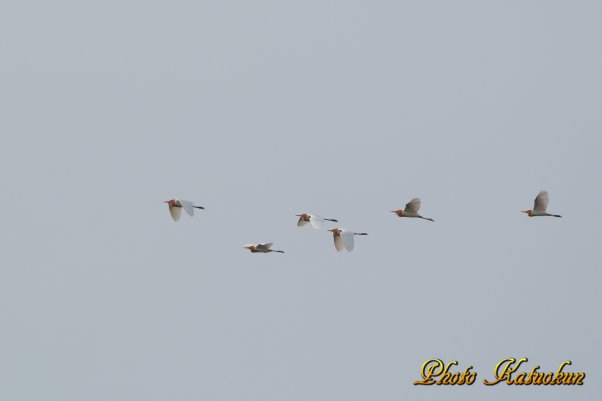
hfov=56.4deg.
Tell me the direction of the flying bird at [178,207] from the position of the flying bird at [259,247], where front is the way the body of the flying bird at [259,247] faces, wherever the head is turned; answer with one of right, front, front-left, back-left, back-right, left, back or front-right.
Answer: front

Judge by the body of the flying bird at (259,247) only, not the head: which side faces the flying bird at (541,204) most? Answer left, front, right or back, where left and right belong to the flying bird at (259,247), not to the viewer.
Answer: back

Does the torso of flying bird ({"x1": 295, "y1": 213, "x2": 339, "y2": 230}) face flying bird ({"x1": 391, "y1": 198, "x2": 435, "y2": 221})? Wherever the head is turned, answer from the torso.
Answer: no

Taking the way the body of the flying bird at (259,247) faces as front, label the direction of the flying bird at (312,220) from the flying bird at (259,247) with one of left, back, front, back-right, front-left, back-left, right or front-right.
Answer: back

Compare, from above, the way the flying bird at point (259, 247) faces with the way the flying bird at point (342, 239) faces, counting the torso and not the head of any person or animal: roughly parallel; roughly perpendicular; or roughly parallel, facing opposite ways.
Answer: roughly parallel

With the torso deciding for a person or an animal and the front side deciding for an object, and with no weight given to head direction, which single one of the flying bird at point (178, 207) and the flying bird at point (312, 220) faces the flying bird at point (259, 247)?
the flying bird at point (312, 220)

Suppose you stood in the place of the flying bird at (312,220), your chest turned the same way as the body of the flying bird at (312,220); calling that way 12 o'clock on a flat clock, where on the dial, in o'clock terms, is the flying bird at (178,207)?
the flying bird at (178,207) is roughly at 12 o'clock from the flying bird at (312,220).

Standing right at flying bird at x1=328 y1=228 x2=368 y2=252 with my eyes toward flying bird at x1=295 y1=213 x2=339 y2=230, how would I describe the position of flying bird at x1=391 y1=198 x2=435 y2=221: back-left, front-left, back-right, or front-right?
back-right

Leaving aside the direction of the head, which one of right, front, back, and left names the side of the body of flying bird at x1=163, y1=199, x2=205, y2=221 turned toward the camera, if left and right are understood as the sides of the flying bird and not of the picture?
left

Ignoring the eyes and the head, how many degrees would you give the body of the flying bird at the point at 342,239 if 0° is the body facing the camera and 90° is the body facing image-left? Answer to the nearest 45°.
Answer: approximately 90°

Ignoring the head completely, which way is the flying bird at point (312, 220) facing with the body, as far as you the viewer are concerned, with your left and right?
facing to the left of the viewer

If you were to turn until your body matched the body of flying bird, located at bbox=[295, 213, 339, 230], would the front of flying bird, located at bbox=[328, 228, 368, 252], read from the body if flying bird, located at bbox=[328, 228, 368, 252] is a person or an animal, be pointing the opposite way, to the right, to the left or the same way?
the same way

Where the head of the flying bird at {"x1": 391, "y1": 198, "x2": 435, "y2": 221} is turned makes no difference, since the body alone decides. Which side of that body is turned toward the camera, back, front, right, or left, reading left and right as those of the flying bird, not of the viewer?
left

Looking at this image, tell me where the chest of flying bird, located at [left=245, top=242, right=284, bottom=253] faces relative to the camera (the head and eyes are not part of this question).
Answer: to the viewer's left

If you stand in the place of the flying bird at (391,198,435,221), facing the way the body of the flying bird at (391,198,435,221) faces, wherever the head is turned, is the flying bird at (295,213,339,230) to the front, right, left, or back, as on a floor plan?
front

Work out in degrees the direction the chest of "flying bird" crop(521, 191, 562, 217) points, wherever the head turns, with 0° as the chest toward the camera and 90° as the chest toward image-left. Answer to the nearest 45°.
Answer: approximately 90°

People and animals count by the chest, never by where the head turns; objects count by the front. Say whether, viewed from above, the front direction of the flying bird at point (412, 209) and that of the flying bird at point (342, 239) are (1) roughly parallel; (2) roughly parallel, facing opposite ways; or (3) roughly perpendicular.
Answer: roughly parallel

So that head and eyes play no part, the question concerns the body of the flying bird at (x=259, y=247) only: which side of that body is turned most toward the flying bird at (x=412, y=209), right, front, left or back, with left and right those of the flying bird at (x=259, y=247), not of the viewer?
back

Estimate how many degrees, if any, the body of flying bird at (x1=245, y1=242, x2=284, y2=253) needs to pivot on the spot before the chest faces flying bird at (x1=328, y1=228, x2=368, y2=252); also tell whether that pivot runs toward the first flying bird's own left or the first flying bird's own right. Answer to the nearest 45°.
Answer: approximately 180°
